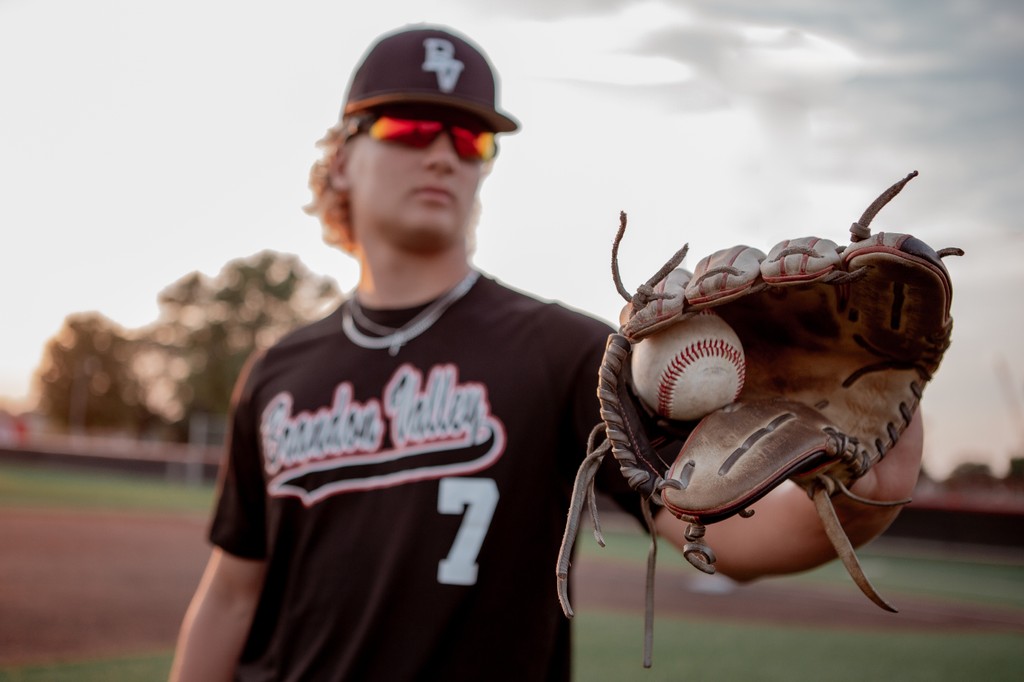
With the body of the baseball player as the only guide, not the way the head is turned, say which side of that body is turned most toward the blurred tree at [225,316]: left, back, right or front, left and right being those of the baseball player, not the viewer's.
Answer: back

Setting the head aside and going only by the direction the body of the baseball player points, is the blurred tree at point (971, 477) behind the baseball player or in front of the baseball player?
behind

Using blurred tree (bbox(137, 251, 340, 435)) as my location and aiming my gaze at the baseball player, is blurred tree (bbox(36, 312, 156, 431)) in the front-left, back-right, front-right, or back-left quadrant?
back-right

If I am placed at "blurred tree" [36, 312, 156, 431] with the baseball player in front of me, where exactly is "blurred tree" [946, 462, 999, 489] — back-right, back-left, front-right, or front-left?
front-left

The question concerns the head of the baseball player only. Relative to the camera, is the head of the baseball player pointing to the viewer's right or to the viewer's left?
to the viewer's right

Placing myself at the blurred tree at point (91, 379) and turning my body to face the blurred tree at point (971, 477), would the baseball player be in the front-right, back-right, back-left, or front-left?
front-right

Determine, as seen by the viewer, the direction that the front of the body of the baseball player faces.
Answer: toward the camera

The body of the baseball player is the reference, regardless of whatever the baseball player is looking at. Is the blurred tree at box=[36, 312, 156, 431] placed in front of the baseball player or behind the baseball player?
behind
